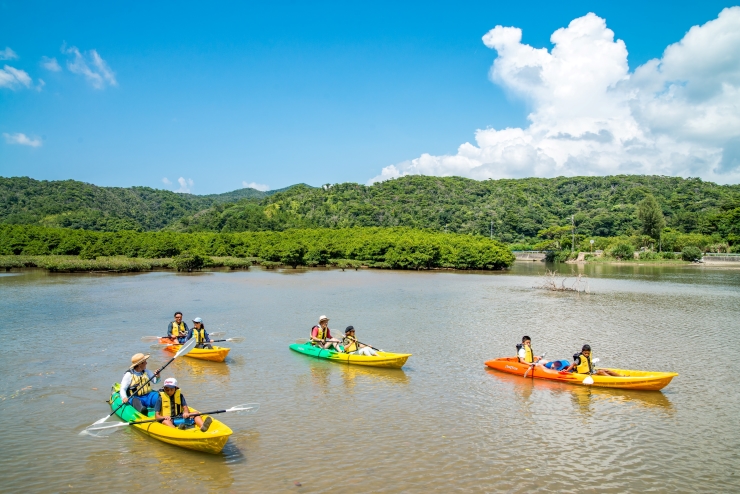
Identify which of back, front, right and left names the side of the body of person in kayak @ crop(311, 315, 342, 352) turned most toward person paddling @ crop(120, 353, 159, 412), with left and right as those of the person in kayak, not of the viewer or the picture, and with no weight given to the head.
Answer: right

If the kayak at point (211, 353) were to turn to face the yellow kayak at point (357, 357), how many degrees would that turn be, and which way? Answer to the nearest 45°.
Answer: approximately 45° to its left

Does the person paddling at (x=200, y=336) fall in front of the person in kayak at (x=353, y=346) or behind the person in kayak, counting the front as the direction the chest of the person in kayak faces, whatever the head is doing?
behind

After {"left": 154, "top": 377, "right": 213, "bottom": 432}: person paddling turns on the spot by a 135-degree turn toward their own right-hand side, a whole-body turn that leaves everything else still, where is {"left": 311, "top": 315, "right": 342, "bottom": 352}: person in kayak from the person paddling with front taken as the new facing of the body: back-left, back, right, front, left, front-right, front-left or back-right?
back-right

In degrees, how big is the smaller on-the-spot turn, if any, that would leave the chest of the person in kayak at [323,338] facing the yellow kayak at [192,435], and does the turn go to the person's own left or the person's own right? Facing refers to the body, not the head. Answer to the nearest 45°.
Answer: approximately 45° to the person's own right

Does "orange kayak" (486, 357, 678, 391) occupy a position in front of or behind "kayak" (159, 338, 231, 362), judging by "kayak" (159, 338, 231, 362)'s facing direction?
in front

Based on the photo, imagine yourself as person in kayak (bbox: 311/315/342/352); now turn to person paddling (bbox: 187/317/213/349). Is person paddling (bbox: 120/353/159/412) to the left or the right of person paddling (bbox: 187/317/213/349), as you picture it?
left

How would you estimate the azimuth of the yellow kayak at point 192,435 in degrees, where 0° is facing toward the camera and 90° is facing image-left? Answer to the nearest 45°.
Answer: approximately 315°

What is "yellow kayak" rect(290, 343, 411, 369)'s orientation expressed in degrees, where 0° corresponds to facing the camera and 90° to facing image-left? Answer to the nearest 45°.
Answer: approximately 270°

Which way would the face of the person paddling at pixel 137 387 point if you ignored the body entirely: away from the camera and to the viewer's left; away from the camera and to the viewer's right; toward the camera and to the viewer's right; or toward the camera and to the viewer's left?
toward the camera and to the viewer's right

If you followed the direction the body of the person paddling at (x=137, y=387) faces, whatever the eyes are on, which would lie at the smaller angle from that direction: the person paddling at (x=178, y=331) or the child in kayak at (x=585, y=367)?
the child in kayak
